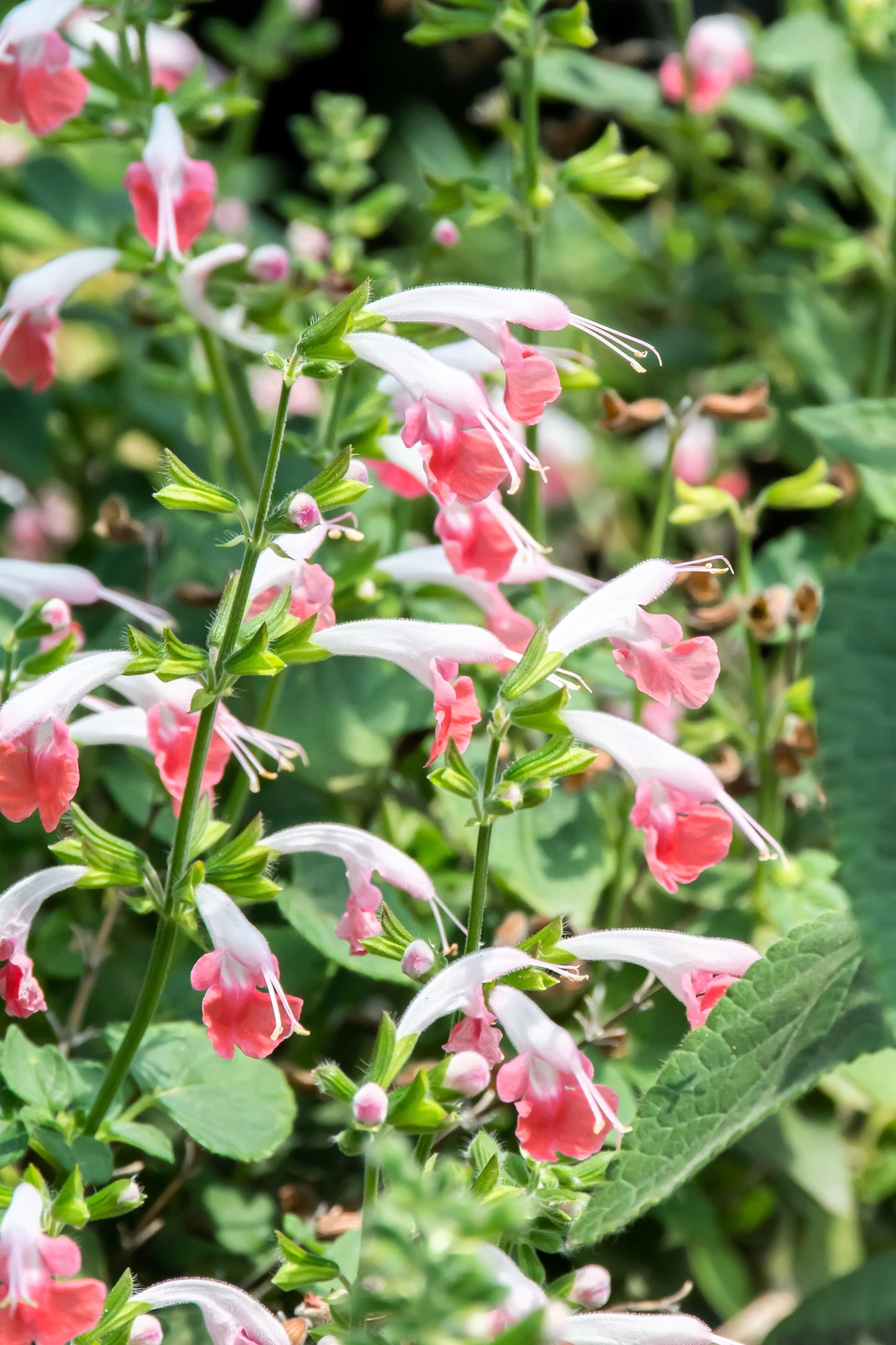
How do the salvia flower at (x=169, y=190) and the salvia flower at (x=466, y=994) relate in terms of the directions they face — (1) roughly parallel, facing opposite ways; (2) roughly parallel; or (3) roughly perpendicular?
roughly perpendicular

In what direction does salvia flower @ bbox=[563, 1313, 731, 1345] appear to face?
to the viewer's right

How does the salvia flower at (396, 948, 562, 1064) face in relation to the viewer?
to the viewer's right

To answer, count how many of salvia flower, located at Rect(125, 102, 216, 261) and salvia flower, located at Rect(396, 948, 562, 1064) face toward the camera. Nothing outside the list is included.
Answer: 1

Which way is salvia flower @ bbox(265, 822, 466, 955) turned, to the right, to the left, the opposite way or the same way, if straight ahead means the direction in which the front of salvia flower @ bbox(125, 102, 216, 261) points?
to the left

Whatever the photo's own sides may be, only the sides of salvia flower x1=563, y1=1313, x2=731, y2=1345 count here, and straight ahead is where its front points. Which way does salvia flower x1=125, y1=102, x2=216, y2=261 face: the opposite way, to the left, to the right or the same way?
to the right

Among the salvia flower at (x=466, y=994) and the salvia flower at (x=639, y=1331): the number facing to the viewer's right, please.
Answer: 2

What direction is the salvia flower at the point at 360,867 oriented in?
to the viewer's right
